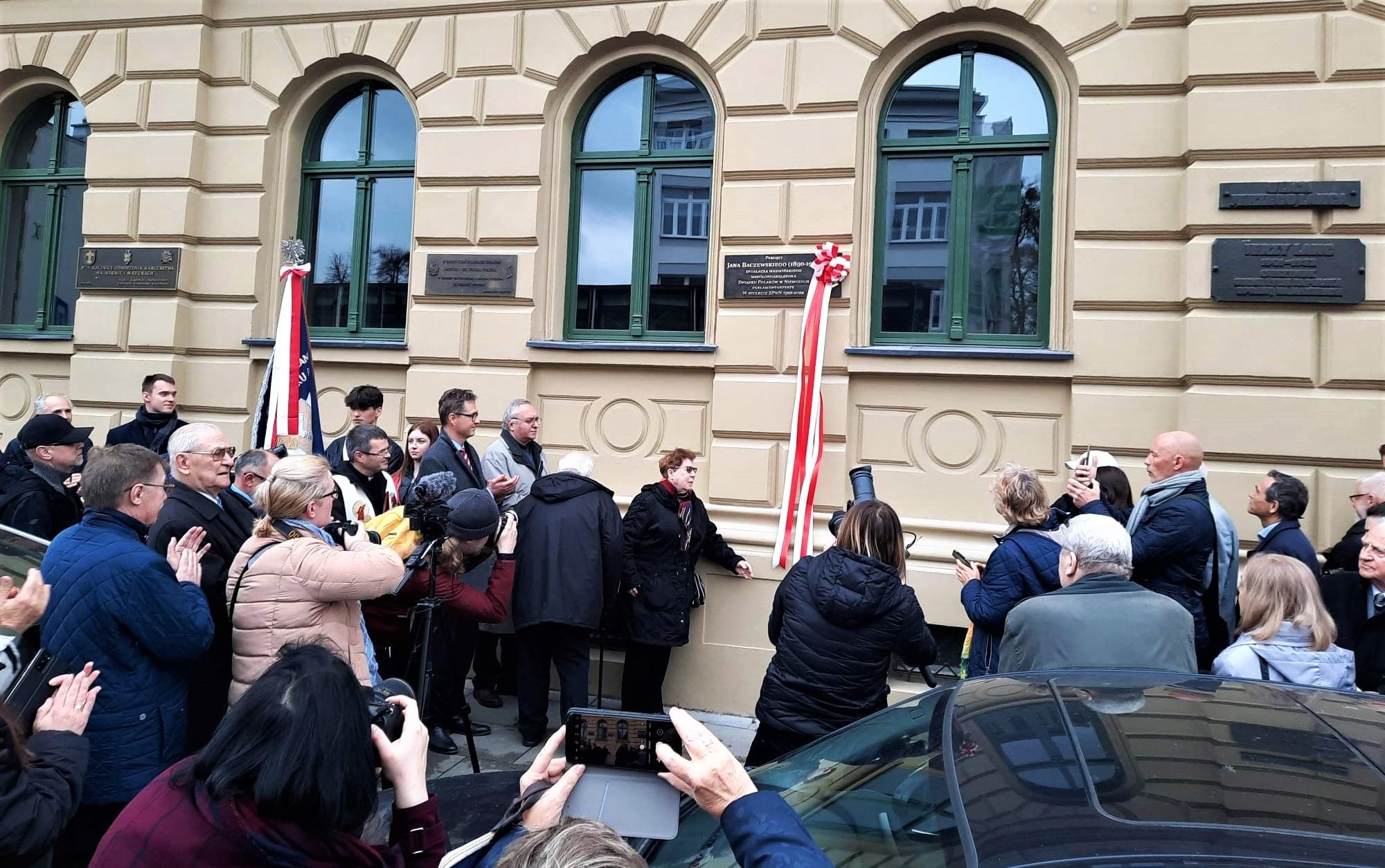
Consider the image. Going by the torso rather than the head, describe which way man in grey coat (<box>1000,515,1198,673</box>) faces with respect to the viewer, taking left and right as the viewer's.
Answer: facing away from the viewer

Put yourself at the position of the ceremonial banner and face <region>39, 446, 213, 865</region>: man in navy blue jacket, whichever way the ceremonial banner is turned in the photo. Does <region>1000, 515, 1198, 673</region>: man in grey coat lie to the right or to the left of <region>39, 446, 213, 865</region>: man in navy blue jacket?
left

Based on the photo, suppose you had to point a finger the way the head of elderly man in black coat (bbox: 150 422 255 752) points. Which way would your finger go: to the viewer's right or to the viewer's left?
to the viewer's right

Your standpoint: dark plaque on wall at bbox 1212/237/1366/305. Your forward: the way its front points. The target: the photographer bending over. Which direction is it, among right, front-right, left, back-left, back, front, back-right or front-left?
front-right

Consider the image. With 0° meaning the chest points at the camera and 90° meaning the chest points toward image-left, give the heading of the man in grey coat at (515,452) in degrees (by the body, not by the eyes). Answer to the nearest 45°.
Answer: approximately 315°

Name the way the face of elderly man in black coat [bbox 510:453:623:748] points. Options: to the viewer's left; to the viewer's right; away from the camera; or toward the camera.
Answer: away from the camera

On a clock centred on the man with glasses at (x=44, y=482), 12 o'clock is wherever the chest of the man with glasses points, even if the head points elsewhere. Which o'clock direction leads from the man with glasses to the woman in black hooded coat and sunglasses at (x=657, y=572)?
The woman in black hooded coat and sunglasses is roughly at 1 o'clock from the man with glasses.

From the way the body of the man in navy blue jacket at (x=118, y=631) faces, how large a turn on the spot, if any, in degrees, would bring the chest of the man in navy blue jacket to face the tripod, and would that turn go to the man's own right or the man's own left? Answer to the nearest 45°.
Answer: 0° — they already face it

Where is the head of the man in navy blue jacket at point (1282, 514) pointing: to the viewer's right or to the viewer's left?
to the viewer's left

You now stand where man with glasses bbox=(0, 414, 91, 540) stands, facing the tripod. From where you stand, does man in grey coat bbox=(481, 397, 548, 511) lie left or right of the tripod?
left

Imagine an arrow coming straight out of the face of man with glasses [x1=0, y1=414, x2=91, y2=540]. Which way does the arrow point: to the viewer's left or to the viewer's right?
to the viewer's right

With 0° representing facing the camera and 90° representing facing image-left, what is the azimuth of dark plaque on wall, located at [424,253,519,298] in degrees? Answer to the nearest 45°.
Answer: approximately 0°

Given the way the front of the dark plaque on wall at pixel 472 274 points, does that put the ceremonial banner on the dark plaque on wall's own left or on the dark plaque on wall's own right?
on the dark plaque on wall's own right

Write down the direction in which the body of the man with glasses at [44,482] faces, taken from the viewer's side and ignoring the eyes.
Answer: to the viewer's right
